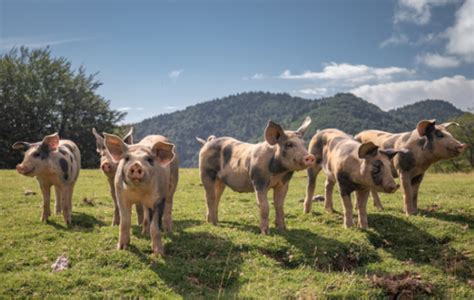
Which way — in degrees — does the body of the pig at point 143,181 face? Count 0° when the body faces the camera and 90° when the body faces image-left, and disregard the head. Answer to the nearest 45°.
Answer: approximately 0°

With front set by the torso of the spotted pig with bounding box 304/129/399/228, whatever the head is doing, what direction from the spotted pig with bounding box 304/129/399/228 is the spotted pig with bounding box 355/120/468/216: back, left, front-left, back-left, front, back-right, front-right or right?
left

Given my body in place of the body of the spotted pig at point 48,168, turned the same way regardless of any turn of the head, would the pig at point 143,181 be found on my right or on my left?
on my left

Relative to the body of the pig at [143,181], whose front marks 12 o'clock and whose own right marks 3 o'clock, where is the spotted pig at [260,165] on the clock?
The spotted pig is roughly at 8 o'clock from the pig.

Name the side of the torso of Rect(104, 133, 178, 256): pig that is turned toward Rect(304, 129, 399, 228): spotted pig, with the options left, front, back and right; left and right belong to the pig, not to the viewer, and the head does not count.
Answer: left

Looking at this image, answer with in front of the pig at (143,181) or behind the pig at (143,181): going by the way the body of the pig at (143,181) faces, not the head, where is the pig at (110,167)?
behind
